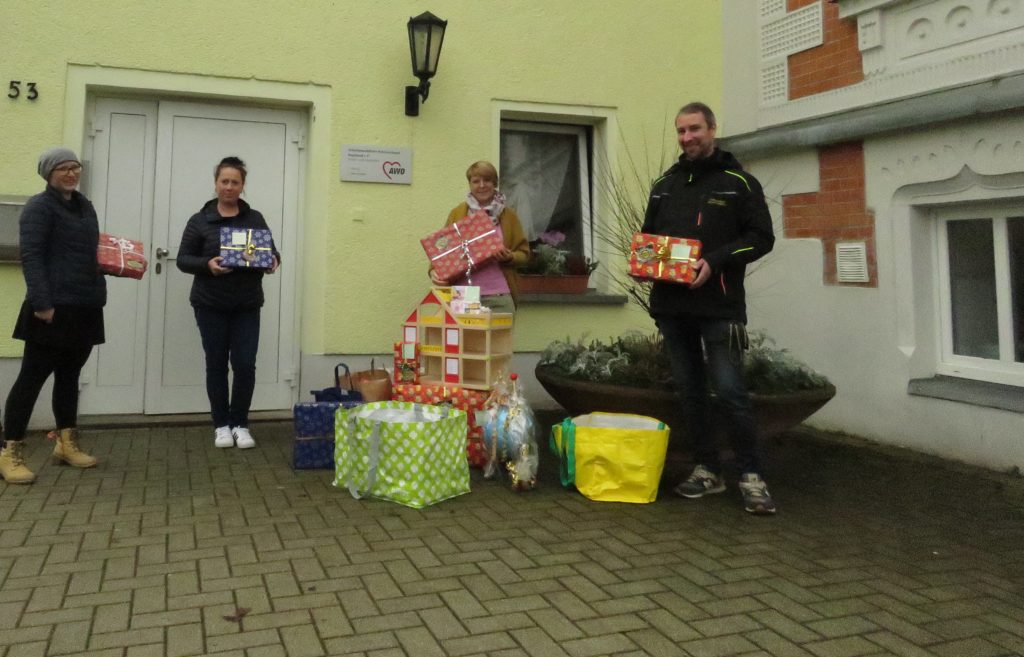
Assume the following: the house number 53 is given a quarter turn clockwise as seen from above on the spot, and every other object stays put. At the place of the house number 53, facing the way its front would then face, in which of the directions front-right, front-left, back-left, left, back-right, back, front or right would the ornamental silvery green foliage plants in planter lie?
back-left

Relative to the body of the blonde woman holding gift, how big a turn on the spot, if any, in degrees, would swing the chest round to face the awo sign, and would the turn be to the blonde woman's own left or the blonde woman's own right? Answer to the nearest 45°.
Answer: approximately 135° to the blonde woman's own right

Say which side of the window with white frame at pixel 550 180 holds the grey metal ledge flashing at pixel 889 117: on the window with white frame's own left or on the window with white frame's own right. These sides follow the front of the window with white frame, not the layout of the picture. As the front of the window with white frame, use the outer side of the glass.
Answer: on the window with white frame's own left

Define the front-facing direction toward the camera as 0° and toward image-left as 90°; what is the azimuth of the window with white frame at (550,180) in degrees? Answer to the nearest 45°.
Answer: approximately 0°

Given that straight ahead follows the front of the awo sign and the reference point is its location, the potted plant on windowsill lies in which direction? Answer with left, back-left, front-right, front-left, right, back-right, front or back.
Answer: left

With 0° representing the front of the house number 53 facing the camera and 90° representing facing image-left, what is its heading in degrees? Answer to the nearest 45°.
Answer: approximately 0°
